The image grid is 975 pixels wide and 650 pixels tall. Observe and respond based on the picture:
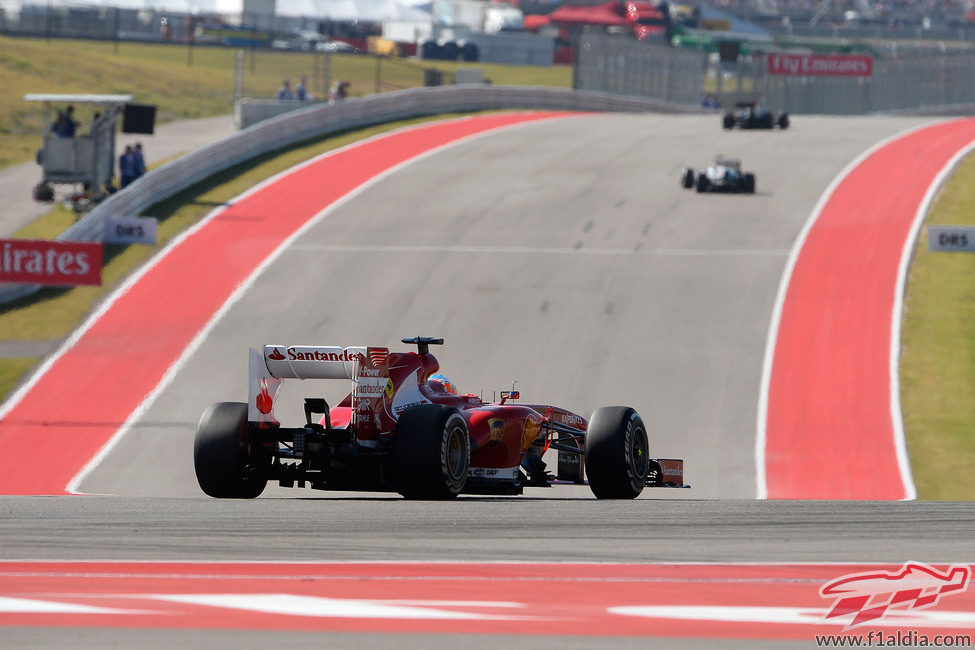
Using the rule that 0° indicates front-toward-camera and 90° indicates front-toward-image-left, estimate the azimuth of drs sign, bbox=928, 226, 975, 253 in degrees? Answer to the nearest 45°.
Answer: approximately 0°

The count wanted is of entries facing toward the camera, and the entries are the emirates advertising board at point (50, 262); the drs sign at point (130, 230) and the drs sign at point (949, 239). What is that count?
3

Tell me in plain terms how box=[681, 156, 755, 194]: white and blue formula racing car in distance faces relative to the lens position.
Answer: facing away from the viewer and to the left of the viewer

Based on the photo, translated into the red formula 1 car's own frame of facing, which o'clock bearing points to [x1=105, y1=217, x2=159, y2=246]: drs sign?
The drs sign is roughly at 10 o'clock from the red formula 1 car.

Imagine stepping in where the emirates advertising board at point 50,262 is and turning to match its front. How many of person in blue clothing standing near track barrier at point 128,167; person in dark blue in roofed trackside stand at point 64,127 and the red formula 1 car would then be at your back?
2

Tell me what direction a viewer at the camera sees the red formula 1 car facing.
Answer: facing away from the viewer and to the right of the viewer

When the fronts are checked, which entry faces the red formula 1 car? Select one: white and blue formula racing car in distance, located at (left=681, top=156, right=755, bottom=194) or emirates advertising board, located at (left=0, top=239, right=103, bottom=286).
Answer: the emirates advertising board

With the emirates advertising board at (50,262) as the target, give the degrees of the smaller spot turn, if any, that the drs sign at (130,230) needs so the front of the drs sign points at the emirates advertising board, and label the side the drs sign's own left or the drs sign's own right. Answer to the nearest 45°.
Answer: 0° — it already faces it

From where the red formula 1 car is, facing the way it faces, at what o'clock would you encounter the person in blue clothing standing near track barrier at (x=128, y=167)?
The person in blue clothing standing near track barrier is roughly at 10 o'clock from the red formula 1 car.

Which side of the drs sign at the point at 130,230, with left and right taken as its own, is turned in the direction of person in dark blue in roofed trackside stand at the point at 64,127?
back

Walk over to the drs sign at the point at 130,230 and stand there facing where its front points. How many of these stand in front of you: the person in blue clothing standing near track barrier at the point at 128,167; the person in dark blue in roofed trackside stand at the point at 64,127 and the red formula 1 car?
1

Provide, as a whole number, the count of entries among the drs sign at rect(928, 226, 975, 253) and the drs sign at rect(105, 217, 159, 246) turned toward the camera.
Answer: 2
